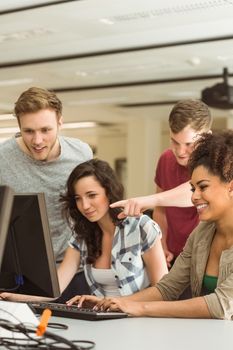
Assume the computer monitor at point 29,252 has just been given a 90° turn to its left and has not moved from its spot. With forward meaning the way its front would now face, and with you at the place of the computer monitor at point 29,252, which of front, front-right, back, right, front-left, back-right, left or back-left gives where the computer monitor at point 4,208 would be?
back-left

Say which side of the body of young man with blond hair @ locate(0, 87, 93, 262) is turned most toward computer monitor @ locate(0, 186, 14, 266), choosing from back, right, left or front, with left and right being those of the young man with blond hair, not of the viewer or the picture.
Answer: front

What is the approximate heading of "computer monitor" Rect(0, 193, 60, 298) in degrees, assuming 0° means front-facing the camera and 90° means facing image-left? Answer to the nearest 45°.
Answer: approximately 225°

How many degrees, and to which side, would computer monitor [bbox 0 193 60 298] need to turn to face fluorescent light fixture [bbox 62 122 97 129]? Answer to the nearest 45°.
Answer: approximately 45° to its left

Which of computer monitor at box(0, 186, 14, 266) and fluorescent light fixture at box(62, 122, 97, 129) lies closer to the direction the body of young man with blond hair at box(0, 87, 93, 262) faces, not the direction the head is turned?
the computer monitor

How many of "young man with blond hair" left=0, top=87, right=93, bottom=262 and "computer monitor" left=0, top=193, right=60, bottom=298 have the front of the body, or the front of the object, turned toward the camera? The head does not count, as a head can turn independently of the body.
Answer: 1

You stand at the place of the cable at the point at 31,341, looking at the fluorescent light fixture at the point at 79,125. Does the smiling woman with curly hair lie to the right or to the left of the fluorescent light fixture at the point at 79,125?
right

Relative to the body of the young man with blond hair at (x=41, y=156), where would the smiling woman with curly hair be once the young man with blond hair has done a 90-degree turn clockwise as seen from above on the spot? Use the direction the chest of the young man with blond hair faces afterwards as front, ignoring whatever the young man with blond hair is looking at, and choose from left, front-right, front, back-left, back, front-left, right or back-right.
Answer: back-left

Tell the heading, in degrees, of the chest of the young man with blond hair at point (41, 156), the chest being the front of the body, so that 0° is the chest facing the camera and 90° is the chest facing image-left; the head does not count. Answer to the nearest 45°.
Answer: approximately 0°

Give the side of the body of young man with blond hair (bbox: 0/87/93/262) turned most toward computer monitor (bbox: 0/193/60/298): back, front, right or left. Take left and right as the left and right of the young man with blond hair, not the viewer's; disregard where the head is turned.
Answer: front

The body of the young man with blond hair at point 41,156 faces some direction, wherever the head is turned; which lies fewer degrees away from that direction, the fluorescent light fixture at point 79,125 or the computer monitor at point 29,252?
the computer monitor
